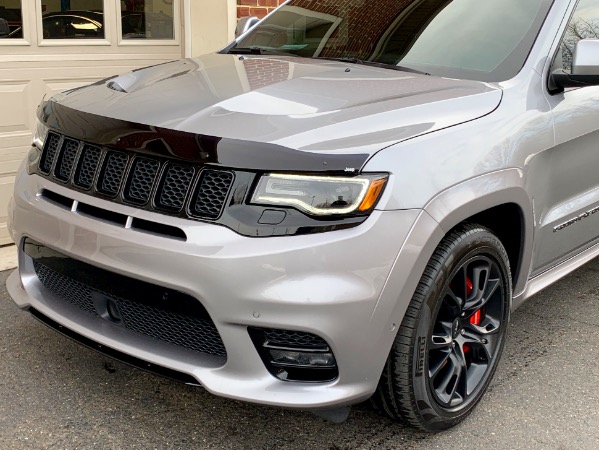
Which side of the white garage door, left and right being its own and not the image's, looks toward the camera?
front

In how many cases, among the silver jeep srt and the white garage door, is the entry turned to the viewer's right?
0

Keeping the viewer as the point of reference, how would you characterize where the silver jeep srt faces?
facing the viewer and to the left of the viewer

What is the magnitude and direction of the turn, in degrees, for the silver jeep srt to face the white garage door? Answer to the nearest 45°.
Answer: approximately 90° to its right

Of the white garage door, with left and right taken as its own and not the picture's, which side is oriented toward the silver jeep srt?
front
